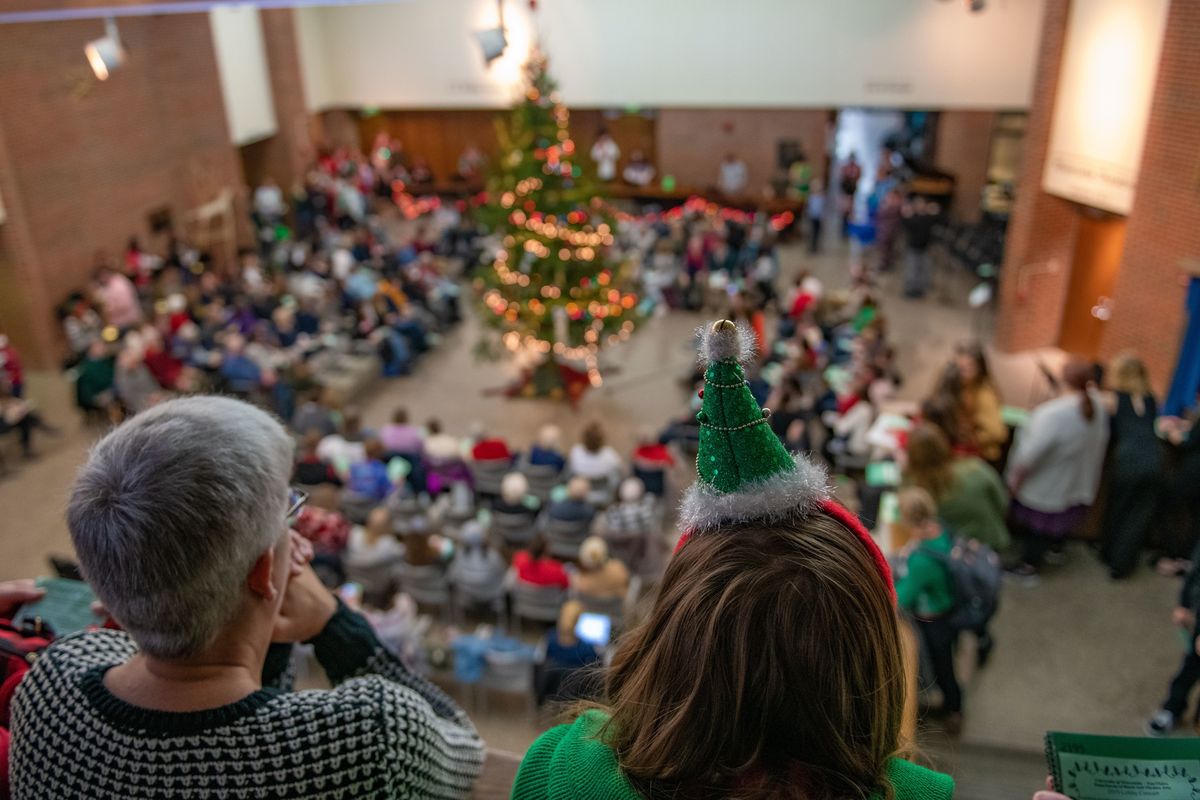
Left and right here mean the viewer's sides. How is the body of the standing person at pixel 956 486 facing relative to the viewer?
facing away from the viewer and to the left of the viewer

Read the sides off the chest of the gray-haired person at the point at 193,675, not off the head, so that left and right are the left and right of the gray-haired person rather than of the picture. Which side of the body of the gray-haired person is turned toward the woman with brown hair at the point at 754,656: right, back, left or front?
right

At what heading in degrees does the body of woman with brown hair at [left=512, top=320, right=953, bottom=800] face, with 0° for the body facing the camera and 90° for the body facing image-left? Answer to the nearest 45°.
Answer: approximately 180°

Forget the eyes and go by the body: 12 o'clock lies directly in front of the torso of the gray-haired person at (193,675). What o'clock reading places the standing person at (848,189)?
The standing person is roughly at 12 o'clock from the gray-haired person.

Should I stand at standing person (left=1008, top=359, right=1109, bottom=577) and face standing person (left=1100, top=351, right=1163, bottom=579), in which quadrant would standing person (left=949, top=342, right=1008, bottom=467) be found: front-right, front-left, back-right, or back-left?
back-left

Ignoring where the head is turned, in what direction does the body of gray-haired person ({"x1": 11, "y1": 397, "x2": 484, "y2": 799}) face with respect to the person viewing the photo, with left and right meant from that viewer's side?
facing away from the viewer and to the right of the viewer

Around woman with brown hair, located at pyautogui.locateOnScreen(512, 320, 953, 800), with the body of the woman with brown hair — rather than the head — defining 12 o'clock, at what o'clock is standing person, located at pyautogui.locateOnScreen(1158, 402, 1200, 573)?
The standing person is roughly at 1 o'clock from the woman with brown hair.

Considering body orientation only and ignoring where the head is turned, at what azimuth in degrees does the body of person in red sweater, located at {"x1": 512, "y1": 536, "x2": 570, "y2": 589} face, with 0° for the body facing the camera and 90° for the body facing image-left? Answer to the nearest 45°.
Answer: approximately 180°

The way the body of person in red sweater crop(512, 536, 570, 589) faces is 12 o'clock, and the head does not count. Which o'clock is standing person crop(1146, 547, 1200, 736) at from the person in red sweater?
The standing person is roughly at 4 o'clock from the person in red sweater.

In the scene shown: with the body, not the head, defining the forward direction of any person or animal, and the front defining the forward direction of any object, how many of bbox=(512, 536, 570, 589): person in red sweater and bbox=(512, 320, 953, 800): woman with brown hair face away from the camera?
2

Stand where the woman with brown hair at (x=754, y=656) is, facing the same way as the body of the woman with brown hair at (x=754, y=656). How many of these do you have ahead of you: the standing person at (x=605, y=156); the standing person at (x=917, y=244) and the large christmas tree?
3

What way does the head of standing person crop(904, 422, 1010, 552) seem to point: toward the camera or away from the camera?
away from the camera

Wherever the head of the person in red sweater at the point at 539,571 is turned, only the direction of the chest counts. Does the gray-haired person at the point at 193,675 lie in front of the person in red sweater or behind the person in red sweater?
behind
